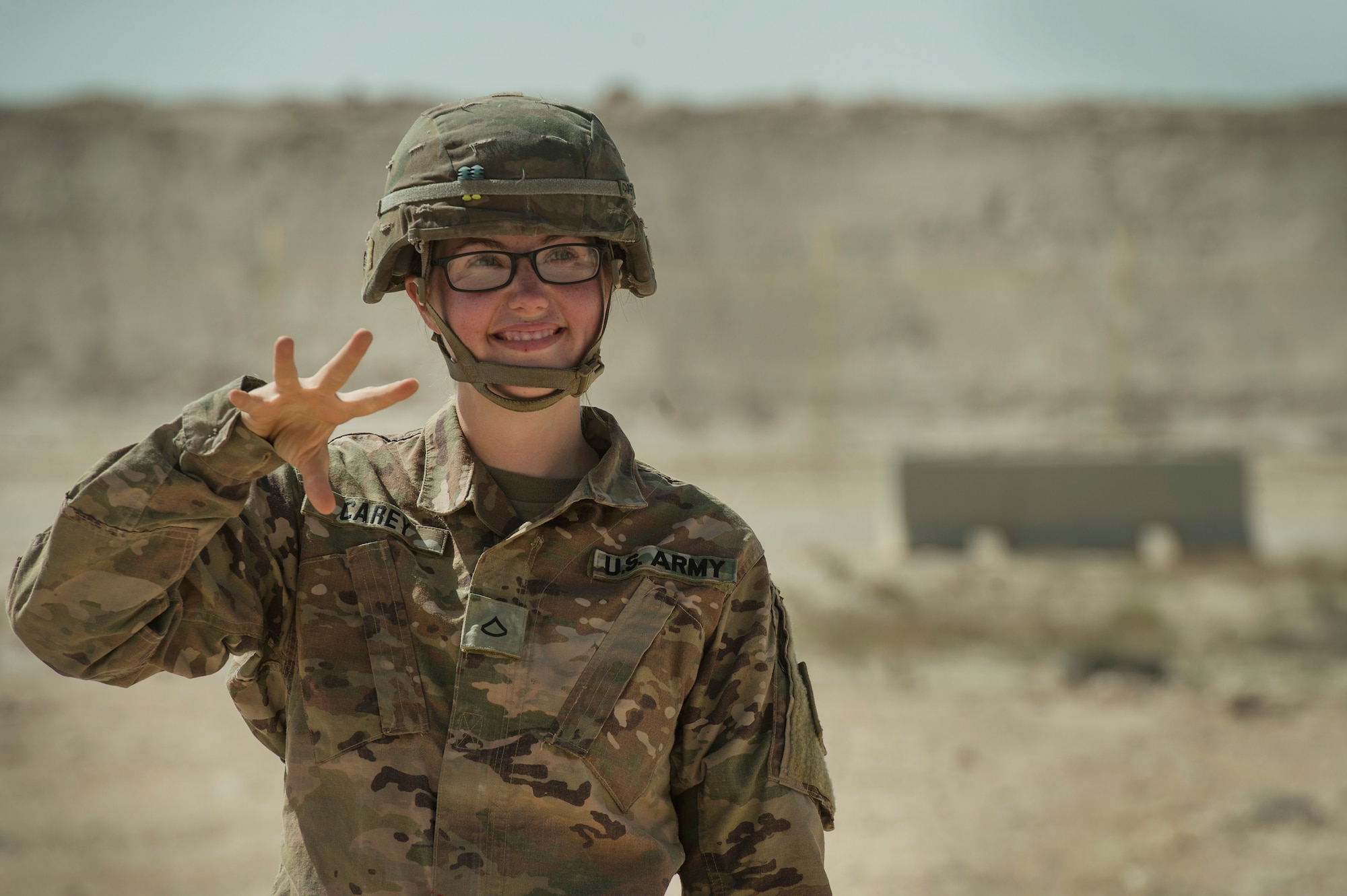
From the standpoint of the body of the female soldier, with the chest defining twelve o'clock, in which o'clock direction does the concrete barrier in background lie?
The concrete barrier in background is roughly at 7 o'clock from the female soldier.

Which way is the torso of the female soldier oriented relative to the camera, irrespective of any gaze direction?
toward the camera
